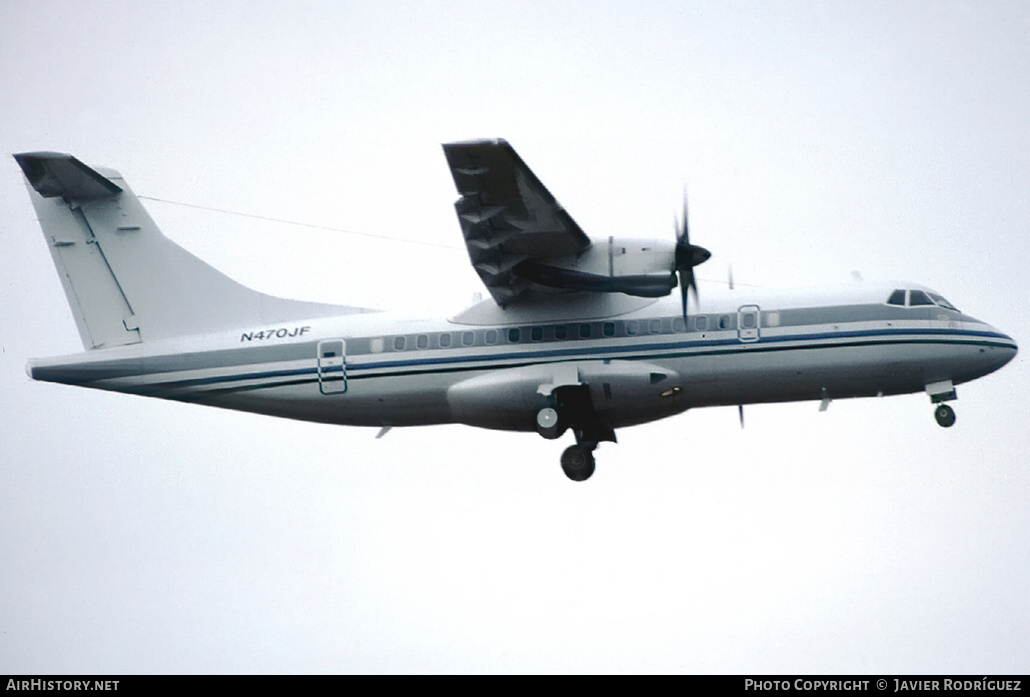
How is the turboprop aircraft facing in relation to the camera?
to the viewer's right
